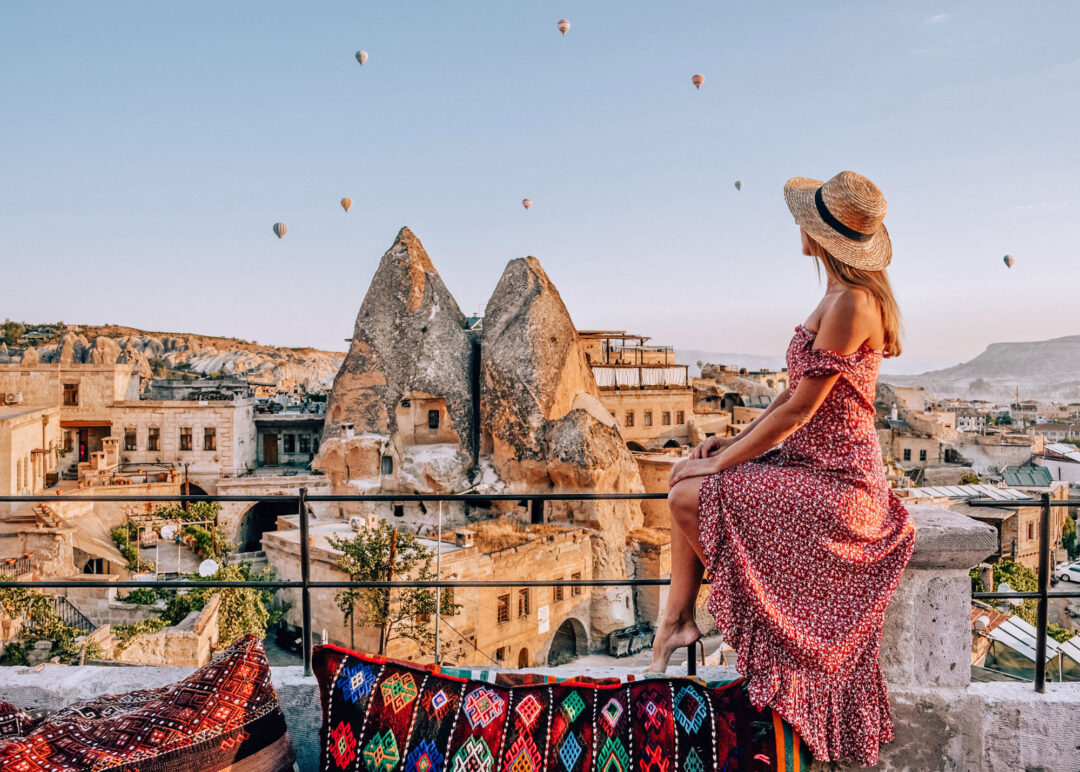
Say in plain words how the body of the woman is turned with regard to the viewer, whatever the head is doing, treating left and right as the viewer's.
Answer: facing to the left of the viewer

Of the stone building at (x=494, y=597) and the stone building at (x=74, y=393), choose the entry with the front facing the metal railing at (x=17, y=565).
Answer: the stone building at (x=74, y=393)

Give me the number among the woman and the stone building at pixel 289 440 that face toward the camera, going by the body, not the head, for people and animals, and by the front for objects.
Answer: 1

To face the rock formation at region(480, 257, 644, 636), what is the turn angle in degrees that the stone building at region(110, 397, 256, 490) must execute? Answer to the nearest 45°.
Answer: approximately 45° to its left

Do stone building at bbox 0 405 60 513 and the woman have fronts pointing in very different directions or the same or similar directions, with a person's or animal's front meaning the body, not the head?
very different directions

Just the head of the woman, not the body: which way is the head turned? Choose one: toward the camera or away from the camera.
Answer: away from the camera

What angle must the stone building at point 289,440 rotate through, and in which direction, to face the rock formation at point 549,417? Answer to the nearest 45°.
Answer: approximately 45° to its left

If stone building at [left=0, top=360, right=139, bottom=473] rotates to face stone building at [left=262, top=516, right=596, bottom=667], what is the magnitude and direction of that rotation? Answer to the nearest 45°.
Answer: approximately 45° to its left
